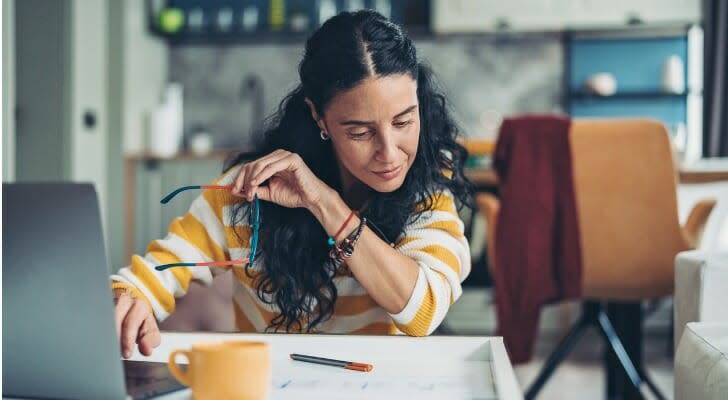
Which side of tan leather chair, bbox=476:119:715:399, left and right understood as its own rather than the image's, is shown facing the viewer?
back

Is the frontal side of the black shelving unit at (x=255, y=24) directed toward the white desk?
yes

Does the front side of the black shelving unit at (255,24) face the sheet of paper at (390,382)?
yes

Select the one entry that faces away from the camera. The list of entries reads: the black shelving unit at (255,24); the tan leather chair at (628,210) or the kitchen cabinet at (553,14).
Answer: the tan leather chair

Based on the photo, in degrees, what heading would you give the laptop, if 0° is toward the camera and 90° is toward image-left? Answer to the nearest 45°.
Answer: approximately 225°

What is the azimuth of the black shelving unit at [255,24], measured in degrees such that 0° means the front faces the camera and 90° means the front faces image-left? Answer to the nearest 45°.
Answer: approximately 0°

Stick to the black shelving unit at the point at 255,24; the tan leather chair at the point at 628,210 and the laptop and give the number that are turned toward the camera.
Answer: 1

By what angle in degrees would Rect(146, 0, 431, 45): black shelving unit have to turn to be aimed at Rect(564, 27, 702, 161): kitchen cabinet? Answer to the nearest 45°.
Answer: approximately 90° to its left

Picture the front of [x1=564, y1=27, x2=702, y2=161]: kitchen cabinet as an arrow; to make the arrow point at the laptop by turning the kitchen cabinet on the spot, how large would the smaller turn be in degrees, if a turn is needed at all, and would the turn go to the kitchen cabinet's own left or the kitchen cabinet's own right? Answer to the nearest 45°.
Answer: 0° — it already faces it
